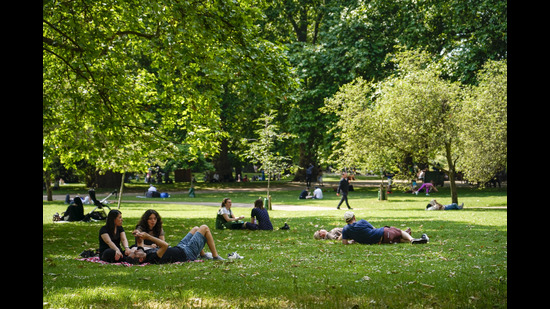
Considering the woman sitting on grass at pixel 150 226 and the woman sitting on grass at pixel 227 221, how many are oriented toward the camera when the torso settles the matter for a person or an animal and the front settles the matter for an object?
1

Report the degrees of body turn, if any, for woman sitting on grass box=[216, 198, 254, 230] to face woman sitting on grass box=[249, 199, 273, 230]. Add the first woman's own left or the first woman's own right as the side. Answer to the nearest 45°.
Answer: approximately 45° to the first woman's own right

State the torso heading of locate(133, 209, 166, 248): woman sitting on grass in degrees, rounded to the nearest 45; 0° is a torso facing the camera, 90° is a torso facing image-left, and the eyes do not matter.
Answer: approximately 0°

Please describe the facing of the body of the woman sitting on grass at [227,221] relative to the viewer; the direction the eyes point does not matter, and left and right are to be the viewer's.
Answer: facing to the right of the viewer

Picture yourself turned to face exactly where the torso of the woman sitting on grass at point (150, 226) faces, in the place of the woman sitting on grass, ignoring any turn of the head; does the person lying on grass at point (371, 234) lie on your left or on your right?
on your left

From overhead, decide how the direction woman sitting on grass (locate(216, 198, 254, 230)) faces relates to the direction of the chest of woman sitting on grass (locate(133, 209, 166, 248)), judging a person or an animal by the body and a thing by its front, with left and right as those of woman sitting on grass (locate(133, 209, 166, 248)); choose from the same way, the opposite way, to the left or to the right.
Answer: to the left

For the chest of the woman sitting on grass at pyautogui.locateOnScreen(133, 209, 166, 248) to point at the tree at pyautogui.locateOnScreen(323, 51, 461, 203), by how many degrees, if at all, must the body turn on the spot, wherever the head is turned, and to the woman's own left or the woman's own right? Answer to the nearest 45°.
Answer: approximately 135° to the woman's own left
